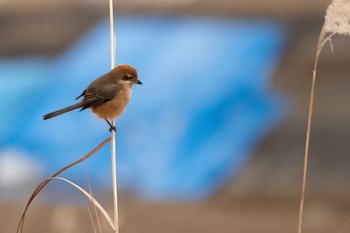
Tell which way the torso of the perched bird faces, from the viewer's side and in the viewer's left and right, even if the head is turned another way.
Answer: facing to the right of the viewer
